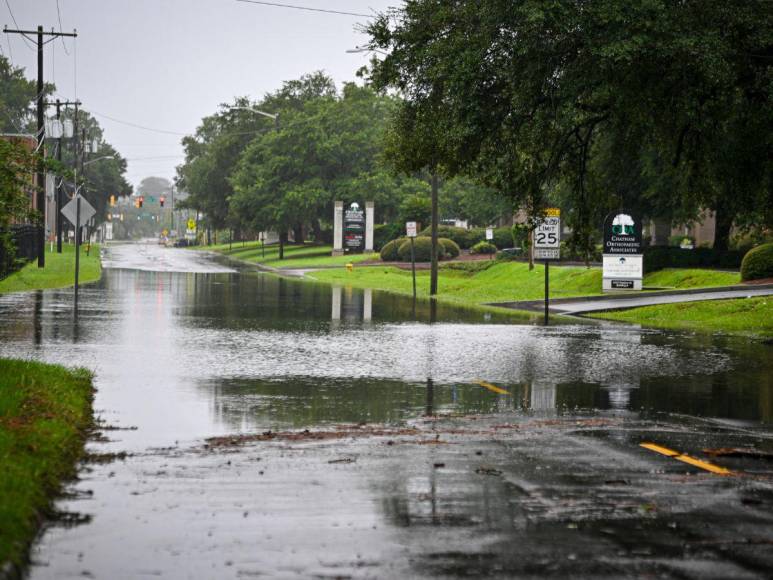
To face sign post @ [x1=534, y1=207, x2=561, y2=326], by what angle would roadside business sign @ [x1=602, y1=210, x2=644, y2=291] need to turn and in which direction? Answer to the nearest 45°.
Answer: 0° — it already faces it

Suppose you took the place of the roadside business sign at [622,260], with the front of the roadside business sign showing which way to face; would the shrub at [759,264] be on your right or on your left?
on your left

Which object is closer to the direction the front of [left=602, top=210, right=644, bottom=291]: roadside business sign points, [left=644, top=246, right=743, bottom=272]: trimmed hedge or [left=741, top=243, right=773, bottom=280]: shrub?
the shrub

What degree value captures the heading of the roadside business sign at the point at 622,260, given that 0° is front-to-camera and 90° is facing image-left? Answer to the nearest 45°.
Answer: approximately 0°

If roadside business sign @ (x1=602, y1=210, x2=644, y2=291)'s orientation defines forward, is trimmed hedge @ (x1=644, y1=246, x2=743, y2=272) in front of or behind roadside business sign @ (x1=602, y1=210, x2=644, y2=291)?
behind

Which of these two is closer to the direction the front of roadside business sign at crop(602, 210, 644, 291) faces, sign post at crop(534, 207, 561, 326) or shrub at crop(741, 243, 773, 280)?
the sign post
